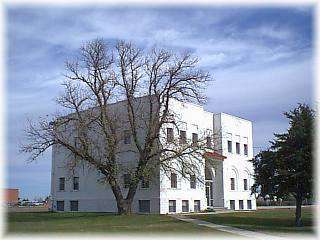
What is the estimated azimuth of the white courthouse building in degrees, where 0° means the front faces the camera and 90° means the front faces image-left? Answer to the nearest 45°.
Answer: approximately 315°

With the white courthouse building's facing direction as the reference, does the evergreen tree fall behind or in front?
in front
